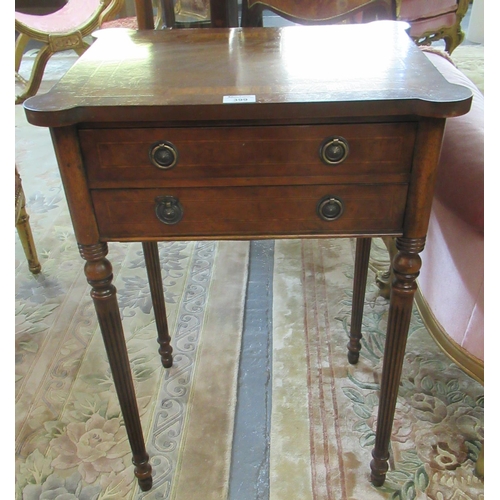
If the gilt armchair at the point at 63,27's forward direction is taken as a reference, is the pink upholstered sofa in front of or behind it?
in front

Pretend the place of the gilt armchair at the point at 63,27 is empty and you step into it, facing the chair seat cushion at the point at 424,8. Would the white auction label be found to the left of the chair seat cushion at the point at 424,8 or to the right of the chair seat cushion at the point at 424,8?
right

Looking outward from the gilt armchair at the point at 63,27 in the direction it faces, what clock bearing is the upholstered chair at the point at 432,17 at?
The upholstered chair is roughly at 9 o'clock from the gilt armchair.

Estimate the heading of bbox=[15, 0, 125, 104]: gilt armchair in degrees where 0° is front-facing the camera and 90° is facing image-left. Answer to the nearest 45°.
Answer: approximately 315°

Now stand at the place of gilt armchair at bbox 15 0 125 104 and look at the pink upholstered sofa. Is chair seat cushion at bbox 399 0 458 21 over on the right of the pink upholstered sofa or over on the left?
left
